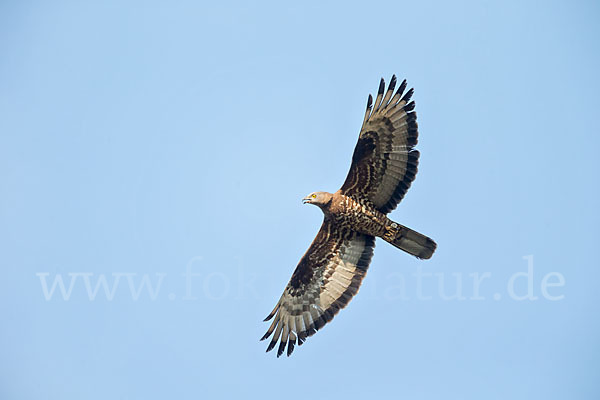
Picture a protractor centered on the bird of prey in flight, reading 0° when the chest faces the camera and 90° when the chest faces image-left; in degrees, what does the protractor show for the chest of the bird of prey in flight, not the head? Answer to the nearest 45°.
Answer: approximately 90°
